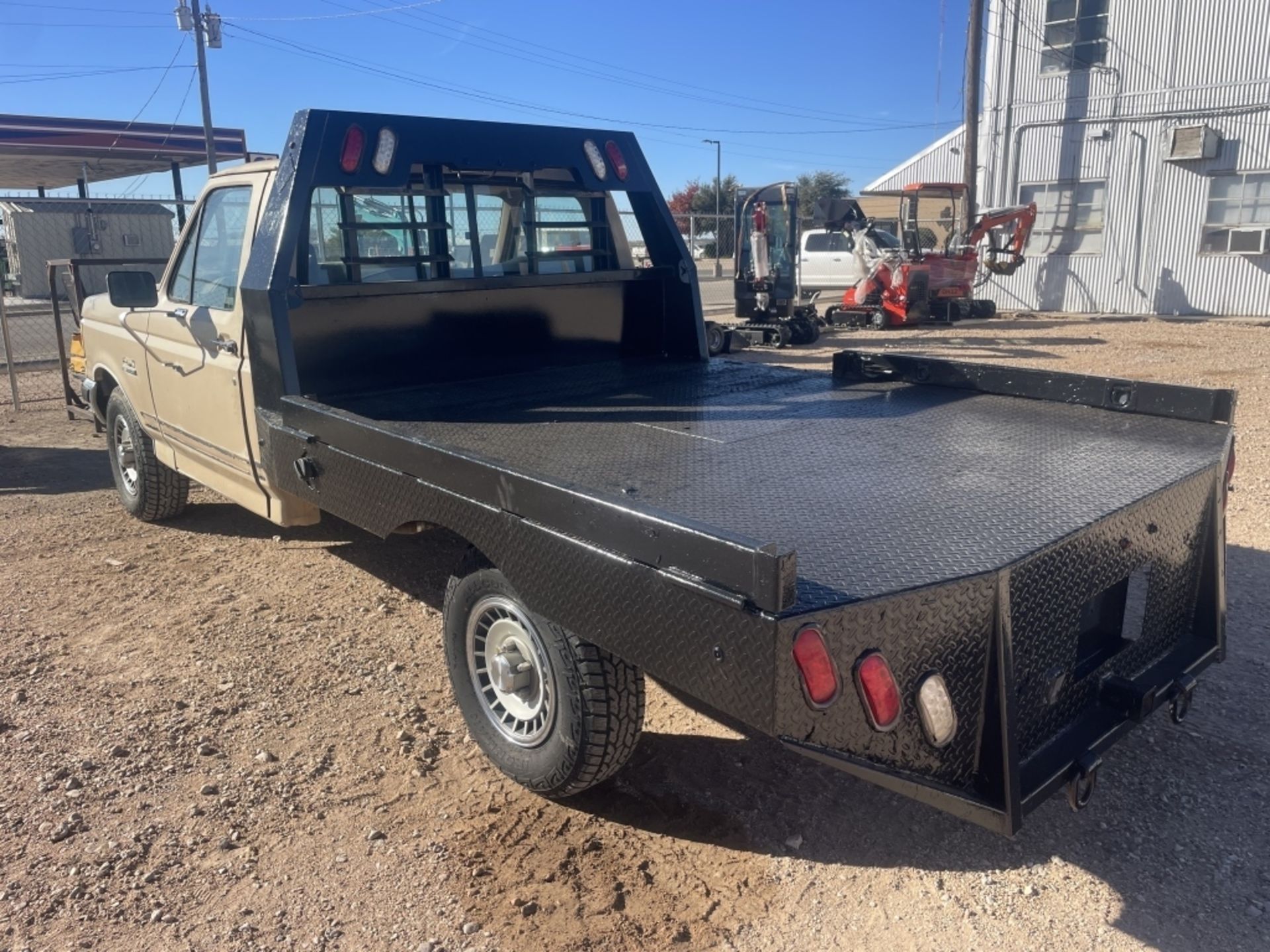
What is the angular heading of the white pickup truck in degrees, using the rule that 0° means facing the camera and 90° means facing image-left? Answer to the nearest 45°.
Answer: approximately 270°

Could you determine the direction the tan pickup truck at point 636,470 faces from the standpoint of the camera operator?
facing away from the viewer and to the left of the viewer

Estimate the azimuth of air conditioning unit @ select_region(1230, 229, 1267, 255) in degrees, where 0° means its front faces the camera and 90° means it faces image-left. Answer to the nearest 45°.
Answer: approximately 0°

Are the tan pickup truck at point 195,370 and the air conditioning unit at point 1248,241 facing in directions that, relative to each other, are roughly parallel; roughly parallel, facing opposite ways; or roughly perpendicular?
roughly perpendicular

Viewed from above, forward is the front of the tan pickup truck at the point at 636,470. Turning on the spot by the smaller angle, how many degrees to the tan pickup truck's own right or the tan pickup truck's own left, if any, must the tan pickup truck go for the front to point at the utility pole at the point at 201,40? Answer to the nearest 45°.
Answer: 0° — it already faces it

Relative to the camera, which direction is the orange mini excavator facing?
to the viewer's right

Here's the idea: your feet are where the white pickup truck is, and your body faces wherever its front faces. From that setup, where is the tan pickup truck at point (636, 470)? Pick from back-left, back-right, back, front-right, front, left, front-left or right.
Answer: right

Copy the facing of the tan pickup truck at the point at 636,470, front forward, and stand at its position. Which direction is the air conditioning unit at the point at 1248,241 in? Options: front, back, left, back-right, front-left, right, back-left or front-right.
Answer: right

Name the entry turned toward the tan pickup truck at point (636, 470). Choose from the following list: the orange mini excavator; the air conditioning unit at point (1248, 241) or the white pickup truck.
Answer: the air conditioning unit

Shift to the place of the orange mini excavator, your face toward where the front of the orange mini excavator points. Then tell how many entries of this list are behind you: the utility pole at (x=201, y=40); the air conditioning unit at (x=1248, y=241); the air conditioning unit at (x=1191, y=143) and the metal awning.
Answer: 2

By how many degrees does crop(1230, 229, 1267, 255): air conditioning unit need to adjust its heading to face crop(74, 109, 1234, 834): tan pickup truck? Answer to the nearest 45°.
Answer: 0° — it already faces it

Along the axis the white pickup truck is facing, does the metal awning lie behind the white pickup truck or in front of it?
behind
